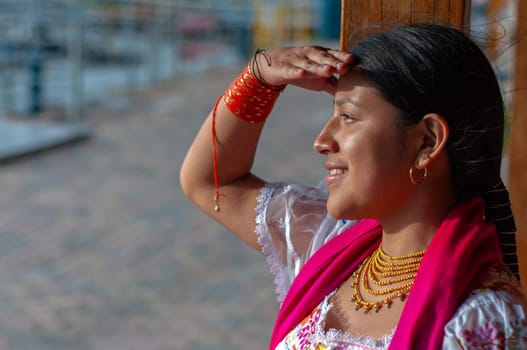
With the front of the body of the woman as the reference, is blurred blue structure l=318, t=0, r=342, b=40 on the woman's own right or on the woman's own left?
on the woman's own right

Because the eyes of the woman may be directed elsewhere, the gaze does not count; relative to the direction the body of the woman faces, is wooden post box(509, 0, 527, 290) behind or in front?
behind

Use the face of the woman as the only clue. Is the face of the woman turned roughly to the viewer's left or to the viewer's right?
to the viewer's left

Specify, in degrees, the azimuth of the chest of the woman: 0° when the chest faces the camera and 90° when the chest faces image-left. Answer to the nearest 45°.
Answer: approximately 45°
